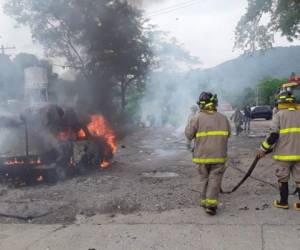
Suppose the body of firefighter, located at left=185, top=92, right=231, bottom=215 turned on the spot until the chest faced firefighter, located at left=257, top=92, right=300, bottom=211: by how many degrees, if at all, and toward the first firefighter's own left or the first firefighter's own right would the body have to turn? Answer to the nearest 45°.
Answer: approximately 90° to the first firefighter's own right

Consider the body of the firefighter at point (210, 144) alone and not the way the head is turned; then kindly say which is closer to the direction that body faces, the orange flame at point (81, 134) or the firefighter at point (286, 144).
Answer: the orange flame

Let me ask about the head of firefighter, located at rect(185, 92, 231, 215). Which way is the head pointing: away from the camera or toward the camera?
away from the camera

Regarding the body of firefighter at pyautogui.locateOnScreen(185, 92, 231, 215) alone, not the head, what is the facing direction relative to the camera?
away from the camera

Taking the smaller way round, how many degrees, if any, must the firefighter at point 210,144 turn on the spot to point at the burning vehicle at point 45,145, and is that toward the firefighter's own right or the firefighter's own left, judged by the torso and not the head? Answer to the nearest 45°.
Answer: approximately 45° to the firefighter's own left

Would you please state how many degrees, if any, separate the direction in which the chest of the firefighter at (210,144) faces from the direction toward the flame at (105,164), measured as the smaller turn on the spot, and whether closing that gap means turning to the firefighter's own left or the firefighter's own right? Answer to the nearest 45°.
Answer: approximately 45° to the firefighter's own left

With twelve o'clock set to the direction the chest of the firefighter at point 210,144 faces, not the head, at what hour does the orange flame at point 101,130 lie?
The orange flame is roughly at 11 o'clock from the firefighter.

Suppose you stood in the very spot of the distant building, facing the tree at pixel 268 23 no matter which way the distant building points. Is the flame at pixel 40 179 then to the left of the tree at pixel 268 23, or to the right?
right
